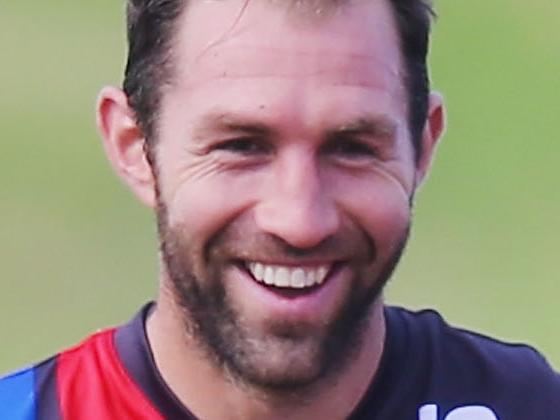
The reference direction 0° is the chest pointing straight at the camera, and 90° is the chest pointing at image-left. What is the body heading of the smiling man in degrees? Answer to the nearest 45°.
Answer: approximately 0°
